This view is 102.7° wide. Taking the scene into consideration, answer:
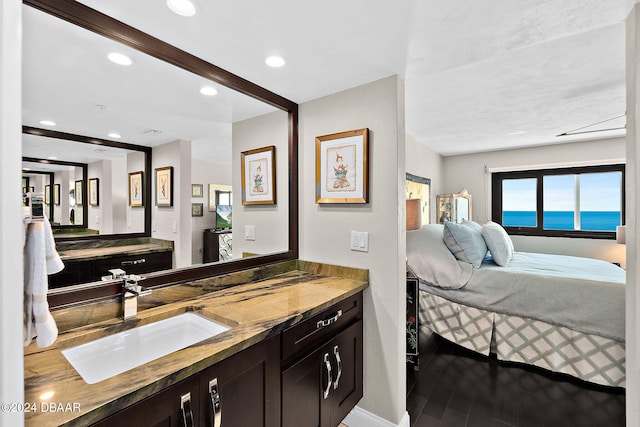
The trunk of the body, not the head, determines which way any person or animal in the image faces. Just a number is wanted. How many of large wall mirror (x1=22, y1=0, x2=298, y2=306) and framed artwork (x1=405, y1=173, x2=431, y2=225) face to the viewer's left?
0

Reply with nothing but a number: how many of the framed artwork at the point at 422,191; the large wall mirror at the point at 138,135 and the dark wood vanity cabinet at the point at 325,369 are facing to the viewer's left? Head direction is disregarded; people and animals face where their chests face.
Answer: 0

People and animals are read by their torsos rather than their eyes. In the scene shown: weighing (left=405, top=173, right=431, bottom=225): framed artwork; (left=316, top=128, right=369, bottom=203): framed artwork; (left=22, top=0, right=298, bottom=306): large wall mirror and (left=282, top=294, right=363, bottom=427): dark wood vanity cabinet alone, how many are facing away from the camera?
0

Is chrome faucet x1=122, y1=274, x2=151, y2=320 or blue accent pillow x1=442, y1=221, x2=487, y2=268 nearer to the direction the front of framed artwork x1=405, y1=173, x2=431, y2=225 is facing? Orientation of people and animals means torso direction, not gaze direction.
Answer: the blue accent pillow

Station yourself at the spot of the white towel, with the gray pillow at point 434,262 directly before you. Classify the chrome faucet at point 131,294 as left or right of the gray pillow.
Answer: left

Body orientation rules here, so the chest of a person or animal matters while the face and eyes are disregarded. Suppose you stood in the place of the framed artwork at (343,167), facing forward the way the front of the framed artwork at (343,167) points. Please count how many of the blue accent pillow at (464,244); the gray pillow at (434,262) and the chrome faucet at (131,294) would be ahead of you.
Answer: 1

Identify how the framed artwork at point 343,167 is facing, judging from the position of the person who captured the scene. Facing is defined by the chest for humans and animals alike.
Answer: facing the viewer and to the left of the viewer

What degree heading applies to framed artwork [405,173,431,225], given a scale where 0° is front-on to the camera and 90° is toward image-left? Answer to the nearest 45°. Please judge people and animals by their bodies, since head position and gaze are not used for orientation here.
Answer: approximately 315°

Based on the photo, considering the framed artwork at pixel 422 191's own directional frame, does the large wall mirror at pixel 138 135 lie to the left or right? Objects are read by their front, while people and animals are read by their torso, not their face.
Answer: on its right

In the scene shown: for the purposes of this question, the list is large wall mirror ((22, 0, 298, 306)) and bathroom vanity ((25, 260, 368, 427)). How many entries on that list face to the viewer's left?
0

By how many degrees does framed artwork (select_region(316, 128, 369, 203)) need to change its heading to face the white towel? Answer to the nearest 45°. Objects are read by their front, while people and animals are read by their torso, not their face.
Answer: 0° — it already faces it

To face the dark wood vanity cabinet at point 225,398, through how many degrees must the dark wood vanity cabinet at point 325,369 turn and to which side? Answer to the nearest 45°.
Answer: approximately 90° to its right

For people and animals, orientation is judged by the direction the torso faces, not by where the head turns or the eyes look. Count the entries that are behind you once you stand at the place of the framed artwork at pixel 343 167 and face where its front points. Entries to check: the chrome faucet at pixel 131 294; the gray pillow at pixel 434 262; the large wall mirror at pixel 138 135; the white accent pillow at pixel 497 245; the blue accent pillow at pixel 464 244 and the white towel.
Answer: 3

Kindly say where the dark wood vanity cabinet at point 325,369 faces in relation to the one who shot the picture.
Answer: facing the viewer and to the right of the viewer
